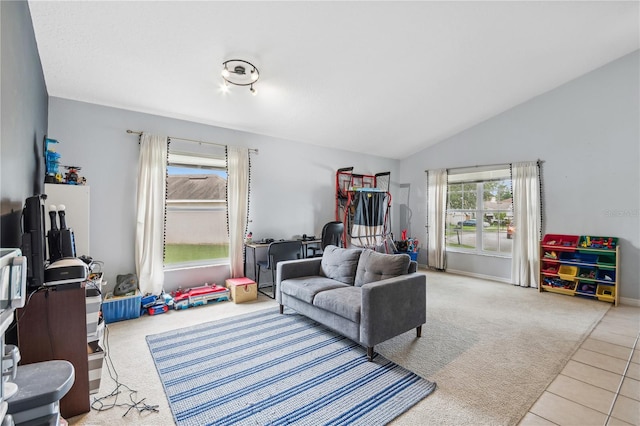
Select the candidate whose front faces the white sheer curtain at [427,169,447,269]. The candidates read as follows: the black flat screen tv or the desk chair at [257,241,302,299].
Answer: the black flat screen tv

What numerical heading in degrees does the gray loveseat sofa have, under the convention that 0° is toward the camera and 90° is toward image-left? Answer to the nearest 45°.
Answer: approximately 45°

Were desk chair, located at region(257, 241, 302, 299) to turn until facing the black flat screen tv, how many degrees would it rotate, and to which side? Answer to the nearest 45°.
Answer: approximately 90° to its left

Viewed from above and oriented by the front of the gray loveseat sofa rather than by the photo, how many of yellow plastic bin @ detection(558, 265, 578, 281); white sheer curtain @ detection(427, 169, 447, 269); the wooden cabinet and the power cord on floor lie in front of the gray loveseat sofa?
2

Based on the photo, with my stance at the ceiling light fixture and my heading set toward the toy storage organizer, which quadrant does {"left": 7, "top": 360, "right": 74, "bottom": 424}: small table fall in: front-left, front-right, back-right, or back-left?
back-right

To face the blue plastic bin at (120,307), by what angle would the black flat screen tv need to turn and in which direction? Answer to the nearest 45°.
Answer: approximately 45° to its left

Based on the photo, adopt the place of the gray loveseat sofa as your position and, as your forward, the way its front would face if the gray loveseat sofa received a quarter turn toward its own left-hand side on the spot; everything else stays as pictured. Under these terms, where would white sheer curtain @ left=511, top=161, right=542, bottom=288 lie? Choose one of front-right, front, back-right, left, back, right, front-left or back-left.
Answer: left

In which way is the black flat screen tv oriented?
to the viewer's right

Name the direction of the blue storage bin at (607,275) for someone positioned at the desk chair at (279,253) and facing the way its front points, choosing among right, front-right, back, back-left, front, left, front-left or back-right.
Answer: back-right

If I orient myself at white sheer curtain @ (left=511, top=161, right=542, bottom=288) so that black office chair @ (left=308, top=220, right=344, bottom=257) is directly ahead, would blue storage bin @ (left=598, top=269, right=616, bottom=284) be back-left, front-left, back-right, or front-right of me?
back-left

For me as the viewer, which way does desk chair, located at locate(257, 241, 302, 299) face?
facing away from the viewer and to the left of the viewer

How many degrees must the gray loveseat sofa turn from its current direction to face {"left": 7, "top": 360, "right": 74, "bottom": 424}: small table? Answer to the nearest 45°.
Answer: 0° — it already faces it

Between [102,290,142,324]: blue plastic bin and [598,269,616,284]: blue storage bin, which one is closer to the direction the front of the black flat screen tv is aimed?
the blue storage bin
